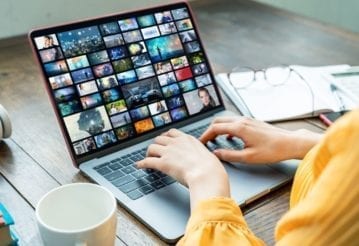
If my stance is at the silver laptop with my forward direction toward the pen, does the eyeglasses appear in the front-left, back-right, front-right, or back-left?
front-left

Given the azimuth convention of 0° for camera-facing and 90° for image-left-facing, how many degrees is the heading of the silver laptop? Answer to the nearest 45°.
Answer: approximately 315°
